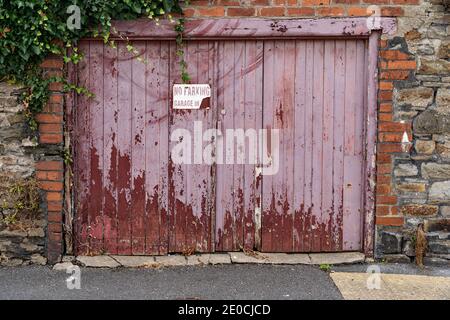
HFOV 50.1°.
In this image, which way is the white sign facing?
toward the camera

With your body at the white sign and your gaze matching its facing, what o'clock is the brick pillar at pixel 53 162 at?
The brick pillar is roughly at 3 o'clock from the white sign.

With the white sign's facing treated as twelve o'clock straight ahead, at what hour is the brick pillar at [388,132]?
The brick pillar is roughly at 9 o'clock from the white sign.

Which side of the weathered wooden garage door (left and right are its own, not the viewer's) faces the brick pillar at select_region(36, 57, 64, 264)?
right

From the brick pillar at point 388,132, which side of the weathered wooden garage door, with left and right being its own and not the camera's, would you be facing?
left

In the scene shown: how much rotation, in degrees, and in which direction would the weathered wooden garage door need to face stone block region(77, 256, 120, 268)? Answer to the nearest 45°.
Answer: approximately 90° to its right

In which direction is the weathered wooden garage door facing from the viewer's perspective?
toward the camera
